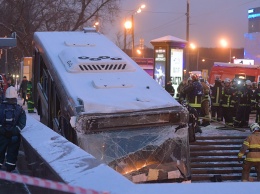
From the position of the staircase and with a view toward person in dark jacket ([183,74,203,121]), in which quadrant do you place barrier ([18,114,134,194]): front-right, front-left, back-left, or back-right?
back-left

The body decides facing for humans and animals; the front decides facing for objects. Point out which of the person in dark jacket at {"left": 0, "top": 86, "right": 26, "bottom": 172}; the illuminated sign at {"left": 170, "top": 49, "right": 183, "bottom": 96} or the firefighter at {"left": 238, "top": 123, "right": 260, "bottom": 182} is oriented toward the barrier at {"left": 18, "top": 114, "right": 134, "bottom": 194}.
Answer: the illuminated sign

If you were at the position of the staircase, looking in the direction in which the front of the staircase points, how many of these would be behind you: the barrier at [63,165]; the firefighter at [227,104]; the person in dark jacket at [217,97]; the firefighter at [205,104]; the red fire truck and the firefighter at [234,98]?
5

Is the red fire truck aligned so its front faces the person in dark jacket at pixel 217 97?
no

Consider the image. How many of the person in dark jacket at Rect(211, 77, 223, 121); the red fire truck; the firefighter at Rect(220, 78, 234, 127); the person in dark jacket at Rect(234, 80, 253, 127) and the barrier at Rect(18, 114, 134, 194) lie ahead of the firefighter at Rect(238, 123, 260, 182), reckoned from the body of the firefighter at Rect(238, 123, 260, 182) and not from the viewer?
4

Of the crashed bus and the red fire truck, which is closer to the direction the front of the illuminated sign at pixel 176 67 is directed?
the crashed bus

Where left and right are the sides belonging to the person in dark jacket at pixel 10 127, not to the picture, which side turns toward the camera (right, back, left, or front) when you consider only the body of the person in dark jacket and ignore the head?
back

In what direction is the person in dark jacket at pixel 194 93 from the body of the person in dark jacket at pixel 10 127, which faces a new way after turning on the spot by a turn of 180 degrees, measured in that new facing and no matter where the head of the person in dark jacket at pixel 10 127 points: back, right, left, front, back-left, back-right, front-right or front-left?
back-left

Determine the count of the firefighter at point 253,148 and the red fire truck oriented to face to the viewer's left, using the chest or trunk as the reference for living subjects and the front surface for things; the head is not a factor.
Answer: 1

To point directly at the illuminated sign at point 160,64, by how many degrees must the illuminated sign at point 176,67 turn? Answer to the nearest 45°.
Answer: approximately 90° to its right

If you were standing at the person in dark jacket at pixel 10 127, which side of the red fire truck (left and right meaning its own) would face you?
left

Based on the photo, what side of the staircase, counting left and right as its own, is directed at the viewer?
front

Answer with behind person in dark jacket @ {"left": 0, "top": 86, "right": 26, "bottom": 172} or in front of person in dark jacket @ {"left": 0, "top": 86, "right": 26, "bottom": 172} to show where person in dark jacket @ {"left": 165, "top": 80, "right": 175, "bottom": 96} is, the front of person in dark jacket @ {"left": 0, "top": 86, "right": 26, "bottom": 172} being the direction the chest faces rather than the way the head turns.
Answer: in front

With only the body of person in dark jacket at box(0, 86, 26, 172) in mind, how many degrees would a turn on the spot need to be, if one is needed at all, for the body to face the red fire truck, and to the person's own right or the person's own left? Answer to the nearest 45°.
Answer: approximately 45° to the person's own right
